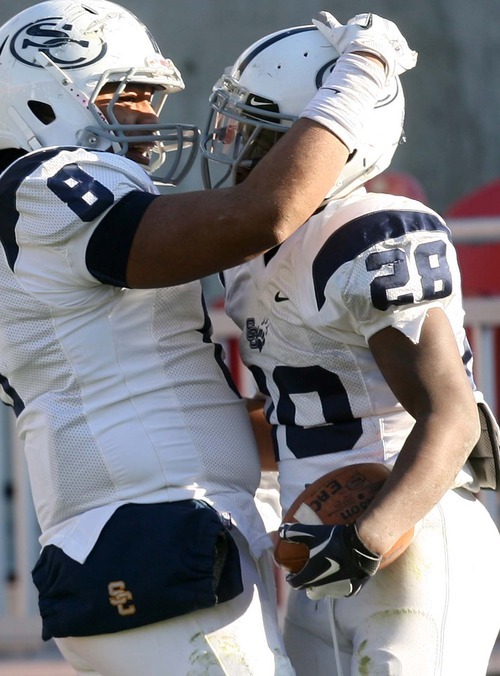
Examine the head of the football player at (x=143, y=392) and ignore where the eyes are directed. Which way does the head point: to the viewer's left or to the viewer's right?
to the viewer's right

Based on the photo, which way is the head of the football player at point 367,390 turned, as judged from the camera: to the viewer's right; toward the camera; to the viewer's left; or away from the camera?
to the viewer's left

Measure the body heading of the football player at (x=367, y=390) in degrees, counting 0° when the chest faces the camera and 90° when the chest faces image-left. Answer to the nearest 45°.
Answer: approximately 45°

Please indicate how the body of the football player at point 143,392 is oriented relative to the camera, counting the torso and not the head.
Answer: to the viewer's right

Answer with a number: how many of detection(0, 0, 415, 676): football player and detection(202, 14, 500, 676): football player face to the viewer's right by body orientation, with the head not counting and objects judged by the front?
1
